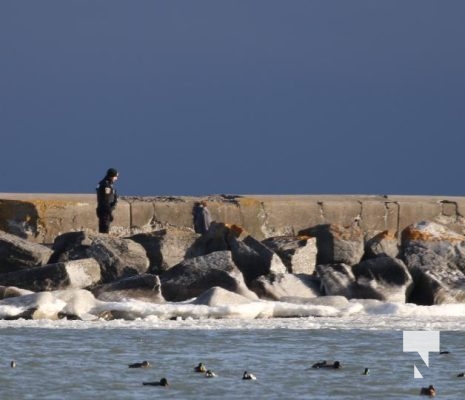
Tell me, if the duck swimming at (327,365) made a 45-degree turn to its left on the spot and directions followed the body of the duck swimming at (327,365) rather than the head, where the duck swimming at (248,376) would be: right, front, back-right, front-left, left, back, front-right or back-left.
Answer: back

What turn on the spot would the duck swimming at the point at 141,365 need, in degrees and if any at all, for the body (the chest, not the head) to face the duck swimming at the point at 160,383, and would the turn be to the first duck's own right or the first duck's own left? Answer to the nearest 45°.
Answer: approximately 90° to the first duck's own right

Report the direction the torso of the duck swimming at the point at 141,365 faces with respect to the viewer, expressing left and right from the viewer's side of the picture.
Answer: facing to the right of the viewer

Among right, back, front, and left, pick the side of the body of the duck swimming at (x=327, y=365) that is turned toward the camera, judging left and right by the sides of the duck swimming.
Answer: right

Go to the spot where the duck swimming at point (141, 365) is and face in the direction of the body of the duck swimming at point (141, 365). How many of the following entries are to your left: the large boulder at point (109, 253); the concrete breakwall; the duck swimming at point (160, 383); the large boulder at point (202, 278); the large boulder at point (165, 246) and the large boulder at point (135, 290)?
5
